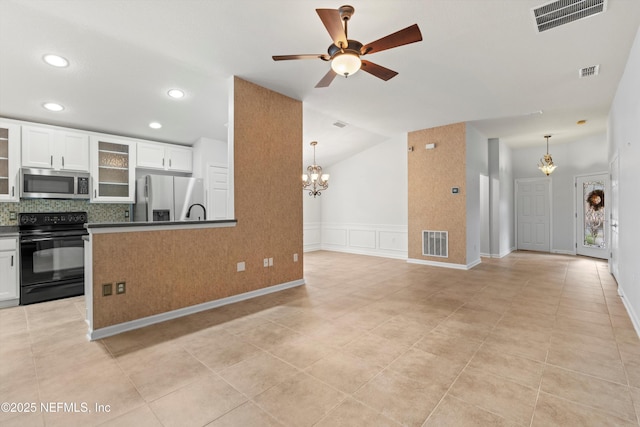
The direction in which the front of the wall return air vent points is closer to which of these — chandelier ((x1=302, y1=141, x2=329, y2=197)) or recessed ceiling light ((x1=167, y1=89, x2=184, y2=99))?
the recessed ceiling light

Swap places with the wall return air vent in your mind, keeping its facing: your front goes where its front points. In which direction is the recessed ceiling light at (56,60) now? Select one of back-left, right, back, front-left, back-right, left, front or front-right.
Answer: front-right

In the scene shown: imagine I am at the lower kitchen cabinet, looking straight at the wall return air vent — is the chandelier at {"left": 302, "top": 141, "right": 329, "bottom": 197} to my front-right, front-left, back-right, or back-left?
front-left

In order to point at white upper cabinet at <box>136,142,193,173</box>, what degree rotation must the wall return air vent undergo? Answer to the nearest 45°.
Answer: approximately 45° to its right

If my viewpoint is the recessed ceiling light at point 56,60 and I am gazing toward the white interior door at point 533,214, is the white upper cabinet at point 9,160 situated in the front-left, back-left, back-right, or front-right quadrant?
back-left

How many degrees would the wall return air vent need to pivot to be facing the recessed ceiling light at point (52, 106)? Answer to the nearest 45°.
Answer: approximately 45° to its right

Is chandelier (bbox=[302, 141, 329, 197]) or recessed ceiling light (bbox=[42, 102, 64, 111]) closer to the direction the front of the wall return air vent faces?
the recessed ceiling light

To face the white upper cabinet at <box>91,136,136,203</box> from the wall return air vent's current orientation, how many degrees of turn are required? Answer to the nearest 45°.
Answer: approximately 45° to its right

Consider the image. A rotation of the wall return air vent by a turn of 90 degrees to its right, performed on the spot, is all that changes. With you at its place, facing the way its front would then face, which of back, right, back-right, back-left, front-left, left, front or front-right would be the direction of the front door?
back-right

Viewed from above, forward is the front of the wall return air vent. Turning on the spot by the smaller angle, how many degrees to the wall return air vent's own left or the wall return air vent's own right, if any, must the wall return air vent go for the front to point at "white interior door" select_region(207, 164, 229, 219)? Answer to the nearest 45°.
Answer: approximately 45° to the wall return air vent's own right

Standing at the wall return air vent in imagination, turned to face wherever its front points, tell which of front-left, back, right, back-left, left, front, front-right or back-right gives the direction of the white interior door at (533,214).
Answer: back-left

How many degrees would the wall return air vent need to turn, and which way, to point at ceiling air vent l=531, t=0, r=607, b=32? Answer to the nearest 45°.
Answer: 0° — it already faces it

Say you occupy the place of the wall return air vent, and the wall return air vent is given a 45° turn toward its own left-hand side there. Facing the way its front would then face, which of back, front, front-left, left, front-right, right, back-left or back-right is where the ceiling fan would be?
front-right

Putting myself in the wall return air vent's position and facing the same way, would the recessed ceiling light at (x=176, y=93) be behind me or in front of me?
in front

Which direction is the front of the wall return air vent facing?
toward the camera
